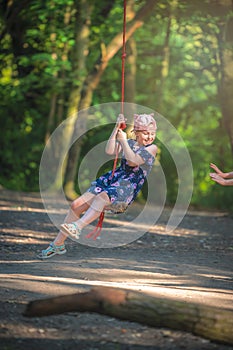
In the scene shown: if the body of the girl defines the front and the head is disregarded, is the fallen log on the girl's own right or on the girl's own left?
on the girl's own left

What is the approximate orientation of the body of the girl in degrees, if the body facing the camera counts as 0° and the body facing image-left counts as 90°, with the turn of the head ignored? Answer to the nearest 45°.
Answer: approximately 45°

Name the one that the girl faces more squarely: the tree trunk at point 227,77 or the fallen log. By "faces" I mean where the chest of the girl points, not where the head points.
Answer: the fallen log

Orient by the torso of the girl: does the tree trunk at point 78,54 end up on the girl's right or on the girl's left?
on the girl's right

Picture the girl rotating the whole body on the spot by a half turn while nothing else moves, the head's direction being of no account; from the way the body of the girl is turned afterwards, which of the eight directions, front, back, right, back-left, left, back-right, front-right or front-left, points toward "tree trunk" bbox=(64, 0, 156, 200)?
front-left
